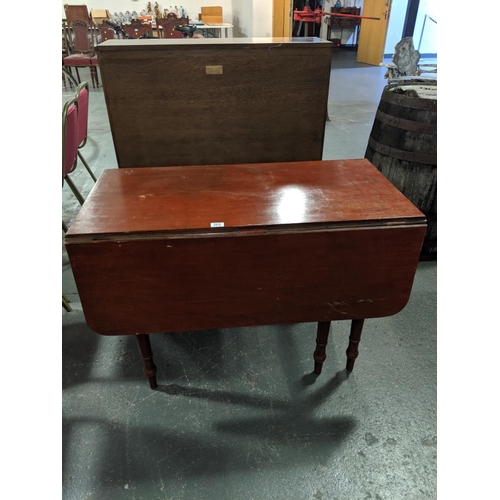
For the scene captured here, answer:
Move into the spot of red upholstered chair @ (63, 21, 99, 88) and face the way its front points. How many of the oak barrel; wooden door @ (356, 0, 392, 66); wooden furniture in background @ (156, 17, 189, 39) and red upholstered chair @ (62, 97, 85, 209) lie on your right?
0

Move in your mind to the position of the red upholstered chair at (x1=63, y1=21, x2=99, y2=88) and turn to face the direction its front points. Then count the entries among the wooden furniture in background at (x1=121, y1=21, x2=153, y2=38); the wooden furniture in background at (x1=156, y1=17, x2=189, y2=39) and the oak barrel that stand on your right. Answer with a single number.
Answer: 0

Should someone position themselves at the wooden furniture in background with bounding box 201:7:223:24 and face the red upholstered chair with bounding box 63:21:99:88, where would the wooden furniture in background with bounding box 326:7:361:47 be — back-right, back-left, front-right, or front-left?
back-left

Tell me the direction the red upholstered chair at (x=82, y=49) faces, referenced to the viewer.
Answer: facing the viewer and to the left of the viewer

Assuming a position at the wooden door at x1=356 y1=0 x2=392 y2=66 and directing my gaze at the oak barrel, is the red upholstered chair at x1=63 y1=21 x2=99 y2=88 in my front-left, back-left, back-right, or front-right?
front-right

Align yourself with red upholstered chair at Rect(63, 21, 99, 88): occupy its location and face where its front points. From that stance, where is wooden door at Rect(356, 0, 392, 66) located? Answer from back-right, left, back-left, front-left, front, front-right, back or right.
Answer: back-left

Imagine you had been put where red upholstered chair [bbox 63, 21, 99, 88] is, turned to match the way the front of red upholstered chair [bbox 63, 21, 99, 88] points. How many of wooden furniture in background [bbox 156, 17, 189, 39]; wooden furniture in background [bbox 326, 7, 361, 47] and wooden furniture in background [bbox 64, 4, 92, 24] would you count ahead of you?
0

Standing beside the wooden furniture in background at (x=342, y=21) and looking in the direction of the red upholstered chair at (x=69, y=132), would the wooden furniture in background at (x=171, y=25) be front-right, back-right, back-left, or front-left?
front-right

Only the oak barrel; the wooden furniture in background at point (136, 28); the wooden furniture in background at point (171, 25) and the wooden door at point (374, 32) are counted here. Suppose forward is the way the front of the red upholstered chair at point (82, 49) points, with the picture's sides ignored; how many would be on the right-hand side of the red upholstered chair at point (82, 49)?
0

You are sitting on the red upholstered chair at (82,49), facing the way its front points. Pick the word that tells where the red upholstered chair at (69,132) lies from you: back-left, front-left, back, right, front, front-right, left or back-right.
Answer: front-left

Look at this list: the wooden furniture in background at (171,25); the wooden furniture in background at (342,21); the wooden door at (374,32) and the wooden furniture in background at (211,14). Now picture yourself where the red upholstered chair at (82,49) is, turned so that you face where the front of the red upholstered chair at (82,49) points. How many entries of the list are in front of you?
0

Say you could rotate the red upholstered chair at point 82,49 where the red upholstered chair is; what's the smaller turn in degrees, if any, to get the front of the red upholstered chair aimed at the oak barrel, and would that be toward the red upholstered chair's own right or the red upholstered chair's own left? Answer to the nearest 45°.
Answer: approximately 45° to the red upholstered chair's own left

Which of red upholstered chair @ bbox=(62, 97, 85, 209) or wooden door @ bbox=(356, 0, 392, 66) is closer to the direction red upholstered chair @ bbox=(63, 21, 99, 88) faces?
the red upholstered chair

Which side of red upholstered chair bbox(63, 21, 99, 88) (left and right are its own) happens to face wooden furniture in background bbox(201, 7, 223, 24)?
back

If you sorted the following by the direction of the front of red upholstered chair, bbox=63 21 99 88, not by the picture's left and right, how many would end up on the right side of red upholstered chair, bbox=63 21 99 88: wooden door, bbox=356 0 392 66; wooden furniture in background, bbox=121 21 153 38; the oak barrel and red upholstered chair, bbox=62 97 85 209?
0

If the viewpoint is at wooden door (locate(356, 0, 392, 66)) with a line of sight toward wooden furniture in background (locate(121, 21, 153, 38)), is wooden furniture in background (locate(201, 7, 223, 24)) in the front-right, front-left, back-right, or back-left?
front-right

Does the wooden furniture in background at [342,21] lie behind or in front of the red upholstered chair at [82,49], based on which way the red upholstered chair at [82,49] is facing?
behind

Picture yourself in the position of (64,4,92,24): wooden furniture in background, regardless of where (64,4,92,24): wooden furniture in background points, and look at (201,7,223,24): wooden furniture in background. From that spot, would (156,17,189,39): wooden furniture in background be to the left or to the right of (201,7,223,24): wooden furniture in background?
right

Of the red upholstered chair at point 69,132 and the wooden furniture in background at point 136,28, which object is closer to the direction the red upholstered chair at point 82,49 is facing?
the red upholstered chair

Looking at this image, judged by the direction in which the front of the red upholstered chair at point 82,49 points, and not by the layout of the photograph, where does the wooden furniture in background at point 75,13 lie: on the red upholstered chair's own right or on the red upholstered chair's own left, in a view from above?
on the red upholstered chair's own right

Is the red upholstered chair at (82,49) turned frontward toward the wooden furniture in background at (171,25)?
no

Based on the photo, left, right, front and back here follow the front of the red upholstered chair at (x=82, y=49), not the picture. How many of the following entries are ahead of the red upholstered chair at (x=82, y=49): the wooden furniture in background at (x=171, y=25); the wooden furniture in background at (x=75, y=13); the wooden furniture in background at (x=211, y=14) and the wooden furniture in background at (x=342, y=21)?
0
